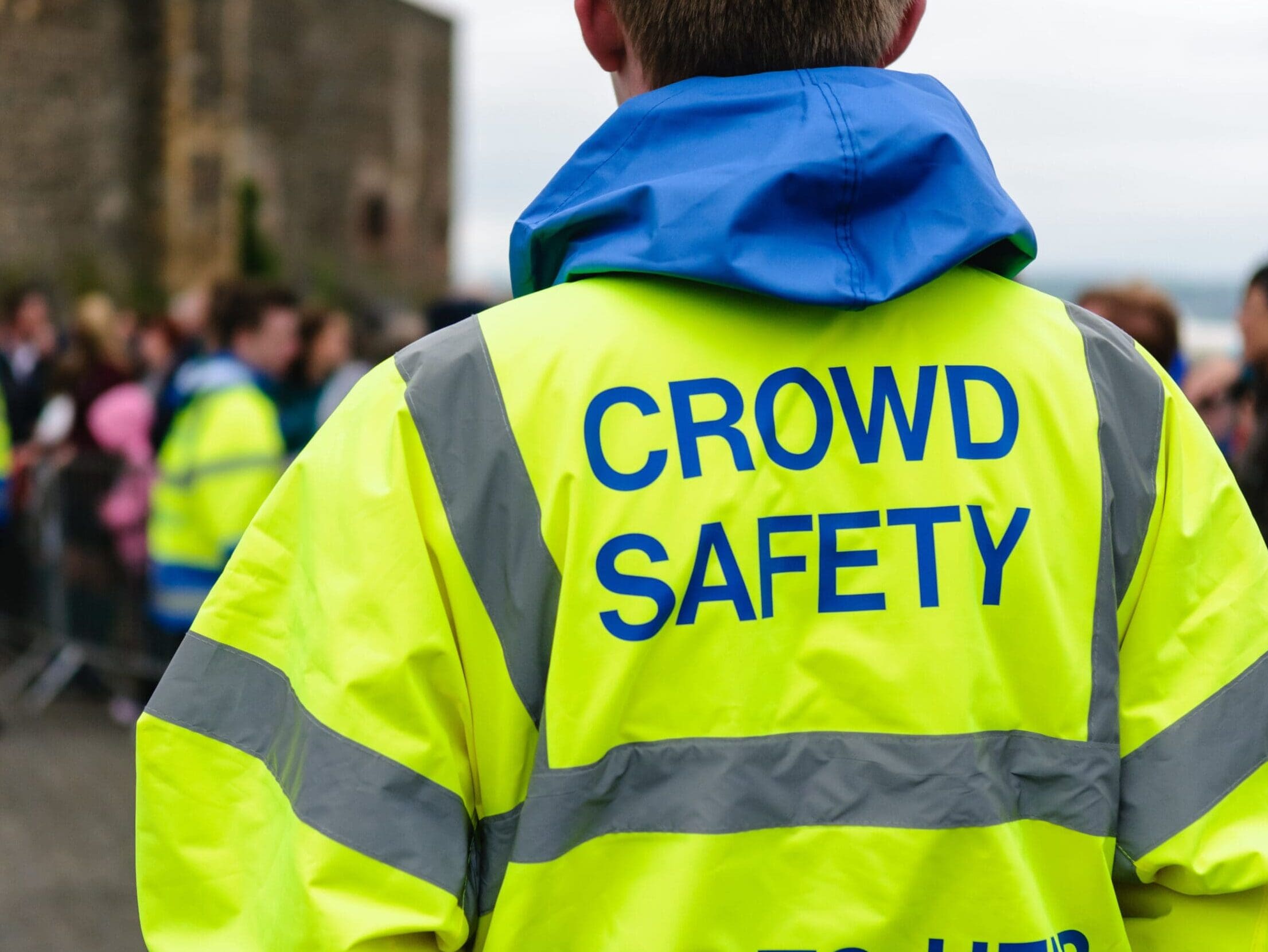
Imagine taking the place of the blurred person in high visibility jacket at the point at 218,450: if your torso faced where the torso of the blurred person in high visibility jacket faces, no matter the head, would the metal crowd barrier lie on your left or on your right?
on your left

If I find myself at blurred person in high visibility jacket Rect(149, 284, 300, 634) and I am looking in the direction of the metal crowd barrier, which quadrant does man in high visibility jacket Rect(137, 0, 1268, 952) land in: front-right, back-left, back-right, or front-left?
back-left

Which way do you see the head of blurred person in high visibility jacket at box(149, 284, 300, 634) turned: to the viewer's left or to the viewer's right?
to the viewer's right

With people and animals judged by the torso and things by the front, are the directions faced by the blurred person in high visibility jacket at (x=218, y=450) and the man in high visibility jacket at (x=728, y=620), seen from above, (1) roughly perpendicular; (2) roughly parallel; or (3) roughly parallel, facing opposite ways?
roughly perpendicular

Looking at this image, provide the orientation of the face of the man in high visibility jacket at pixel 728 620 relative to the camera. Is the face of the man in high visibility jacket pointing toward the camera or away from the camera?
away from the camera

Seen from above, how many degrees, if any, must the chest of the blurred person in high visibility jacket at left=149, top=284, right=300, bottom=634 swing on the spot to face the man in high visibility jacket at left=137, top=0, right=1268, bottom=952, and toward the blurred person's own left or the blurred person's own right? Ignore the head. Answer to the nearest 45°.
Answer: approximately 90° to the blurred person's own right

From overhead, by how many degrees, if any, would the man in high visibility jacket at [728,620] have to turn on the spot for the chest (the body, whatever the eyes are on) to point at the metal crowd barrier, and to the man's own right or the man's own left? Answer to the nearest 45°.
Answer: approximately 45° to the man's own left

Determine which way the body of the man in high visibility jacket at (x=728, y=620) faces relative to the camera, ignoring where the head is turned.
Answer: away from the camera
